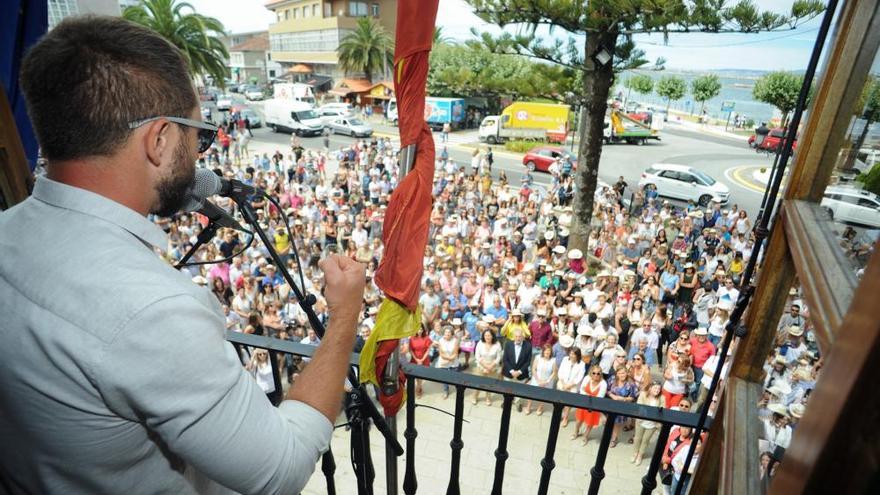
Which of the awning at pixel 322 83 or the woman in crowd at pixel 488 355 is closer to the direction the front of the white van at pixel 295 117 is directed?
the woman in crowd

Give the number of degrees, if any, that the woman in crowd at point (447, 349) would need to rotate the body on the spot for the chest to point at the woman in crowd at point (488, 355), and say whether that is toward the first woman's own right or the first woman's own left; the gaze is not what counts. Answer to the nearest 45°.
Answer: approximately 90° to the first woman's own left

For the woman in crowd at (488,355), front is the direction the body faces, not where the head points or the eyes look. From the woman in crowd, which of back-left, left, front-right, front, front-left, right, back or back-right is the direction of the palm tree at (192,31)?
back-right

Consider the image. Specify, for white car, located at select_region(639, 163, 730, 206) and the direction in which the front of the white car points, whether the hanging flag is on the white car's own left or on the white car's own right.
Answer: on the white car's own right

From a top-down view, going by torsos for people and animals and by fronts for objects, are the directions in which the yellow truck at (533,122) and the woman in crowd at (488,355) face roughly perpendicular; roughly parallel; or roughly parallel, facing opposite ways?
roughly perpendicular

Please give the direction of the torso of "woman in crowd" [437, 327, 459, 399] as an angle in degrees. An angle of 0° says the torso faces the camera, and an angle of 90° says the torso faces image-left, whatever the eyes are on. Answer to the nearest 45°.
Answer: approximately 0°

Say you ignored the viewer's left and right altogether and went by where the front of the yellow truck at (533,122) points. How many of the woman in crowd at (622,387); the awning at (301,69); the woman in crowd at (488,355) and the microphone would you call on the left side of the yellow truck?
3

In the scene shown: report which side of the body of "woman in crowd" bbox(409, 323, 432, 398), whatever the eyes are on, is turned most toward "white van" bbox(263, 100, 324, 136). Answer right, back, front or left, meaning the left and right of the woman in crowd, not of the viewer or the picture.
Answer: back

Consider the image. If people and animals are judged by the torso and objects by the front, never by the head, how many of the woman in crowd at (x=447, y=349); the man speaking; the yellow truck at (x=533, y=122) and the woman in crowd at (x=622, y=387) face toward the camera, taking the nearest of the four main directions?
2
